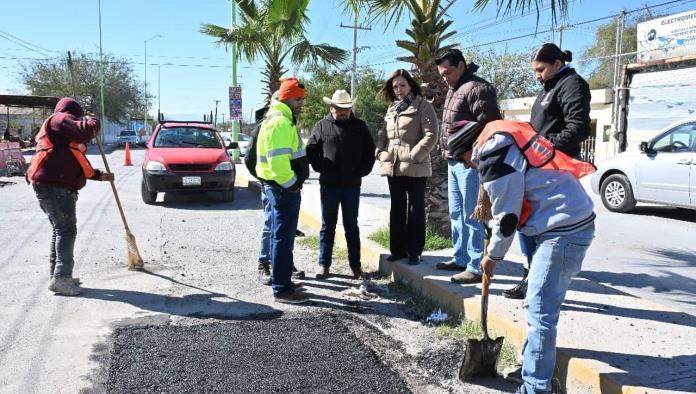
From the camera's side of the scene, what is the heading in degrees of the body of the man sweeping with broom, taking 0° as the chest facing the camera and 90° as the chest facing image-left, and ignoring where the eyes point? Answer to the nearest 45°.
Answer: approximately 270°

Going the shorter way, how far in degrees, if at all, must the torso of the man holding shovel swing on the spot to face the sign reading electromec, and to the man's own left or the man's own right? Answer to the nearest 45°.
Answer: approximately 90° to the man's own right

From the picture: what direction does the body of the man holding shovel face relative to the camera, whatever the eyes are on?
to the viewer's left

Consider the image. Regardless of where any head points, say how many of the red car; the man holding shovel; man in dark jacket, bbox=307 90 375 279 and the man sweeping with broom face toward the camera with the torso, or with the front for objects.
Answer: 2

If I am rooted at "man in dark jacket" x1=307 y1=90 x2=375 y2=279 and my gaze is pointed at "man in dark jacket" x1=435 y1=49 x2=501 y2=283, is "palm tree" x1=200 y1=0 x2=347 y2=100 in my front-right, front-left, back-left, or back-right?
back-left

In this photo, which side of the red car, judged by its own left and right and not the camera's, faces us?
front

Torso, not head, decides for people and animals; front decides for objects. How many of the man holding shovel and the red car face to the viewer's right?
0

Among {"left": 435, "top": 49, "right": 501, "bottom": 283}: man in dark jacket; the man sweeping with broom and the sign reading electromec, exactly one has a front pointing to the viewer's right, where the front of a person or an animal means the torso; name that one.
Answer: the man sweeping with broom

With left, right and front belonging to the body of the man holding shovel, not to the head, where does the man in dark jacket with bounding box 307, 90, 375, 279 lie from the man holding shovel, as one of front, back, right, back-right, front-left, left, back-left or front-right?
front-right

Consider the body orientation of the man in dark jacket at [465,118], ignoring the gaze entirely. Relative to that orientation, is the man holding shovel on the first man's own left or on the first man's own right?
on the first man's own left

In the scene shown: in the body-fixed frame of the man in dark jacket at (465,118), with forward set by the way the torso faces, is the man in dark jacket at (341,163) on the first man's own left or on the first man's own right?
on the first man's own right

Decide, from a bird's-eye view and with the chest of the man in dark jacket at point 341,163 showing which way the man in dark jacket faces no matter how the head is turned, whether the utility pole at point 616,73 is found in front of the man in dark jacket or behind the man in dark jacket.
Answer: behind

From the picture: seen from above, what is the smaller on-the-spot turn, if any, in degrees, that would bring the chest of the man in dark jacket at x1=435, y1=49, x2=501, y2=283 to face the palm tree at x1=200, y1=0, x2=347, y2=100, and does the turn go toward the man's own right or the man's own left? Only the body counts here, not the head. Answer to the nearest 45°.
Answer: approximately 90° to the man's own right

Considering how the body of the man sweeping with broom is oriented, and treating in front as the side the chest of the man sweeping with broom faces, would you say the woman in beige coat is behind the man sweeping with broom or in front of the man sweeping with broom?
in front
